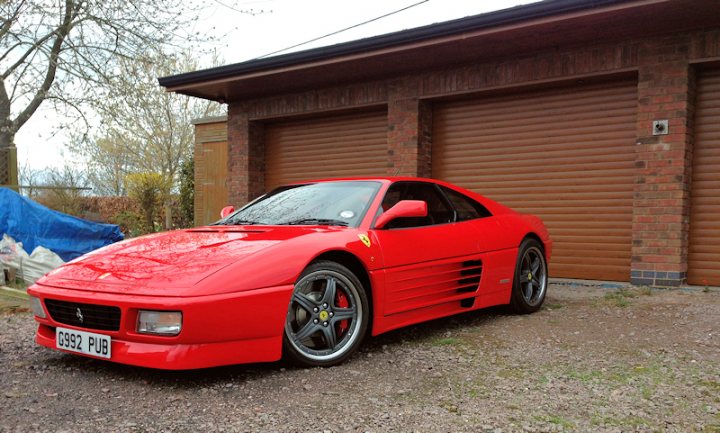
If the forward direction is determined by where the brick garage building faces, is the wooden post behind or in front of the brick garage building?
in front

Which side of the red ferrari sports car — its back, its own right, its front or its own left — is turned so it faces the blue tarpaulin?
right

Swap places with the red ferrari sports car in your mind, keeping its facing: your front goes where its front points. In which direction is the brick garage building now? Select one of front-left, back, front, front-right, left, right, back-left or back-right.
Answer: back

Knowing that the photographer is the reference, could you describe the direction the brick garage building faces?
facing the viewer and to the left of the viewer

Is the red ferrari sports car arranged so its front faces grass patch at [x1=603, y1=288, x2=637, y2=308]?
no

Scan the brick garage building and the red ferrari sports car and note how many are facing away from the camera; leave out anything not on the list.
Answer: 0

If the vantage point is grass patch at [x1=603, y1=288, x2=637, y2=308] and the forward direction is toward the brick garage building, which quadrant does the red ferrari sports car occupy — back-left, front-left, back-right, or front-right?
back-left

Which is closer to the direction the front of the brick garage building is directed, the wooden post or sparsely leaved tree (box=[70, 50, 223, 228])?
the wooden post

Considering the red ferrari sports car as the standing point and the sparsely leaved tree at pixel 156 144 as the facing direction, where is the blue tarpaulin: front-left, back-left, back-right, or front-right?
front-left

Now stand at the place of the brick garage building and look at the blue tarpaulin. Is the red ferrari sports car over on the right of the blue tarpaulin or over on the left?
left

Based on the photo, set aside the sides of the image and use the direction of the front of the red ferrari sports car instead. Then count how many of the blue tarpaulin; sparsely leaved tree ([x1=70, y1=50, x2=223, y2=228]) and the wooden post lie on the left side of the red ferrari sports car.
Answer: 0

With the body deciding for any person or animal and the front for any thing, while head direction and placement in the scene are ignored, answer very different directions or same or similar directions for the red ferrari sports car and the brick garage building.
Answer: same or similar directions

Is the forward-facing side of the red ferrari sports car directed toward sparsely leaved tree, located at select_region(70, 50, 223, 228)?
no

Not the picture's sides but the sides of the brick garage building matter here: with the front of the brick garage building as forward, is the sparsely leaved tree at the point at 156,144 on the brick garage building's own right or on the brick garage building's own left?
on the brick garage building's own right
